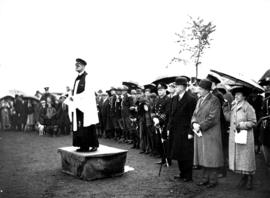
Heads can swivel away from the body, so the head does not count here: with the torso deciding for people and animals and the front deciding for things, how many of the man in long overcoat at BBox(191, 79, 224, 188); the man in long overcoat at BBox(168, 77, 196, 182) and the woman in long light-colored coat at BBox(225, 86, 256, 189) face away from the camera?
0

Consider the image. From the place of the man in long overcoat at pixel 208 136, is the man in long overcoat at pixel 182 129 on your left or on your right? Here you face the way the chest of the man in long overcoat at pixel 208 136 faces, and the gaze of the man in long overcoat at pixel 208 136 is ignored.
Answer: on your right

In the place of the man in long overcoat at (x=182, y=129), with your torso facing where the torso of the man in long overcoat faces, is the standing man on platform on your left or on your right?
on your right

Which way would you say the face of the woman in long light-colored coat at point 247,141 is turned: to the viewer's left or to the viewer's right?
to the viewer's left

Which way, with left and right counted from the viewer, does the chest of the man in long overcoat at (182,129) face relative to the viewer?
facing the viewer and to the left of the viewer

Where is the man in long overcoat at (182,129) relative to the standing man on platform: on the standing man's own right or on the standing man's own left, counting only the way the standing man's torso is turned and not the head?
on the standing man's own left

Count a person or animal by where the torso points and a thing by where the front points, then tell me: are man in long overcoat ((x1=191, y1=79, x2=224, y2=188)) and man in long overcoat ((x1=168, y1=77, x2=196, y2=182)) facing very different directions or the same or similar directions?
same or similar directions
